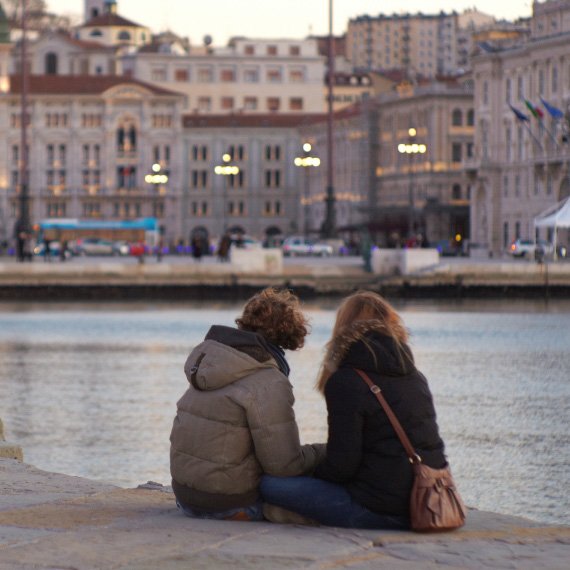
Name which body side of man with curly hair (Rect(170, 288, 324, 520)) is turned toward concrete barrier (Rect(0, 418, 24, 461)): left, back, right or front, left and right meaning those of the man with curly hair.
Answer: left

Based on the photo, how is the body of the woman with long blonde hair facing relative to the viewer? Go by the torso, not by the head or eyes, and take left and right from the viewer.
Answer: facing away from the viewer and to the left of the viewer

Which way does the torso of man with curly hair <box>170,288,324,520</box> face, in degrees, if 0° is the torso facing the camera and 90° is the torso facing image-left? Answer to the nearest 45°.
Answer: approximately 225°

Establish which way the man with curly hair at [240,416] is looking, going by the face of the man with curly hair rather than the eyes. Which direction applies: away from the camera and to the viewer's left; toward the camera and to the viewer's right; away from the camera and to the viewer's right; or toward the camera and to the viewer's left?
away from the camera and to the viewer's right

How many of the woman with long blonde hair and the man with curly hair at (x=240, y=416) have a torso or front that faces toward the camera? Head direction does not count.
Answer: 0

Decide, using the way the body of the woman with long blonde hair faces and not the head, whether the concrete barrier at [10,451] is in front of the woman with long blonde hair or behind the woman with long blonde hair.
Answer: in front
